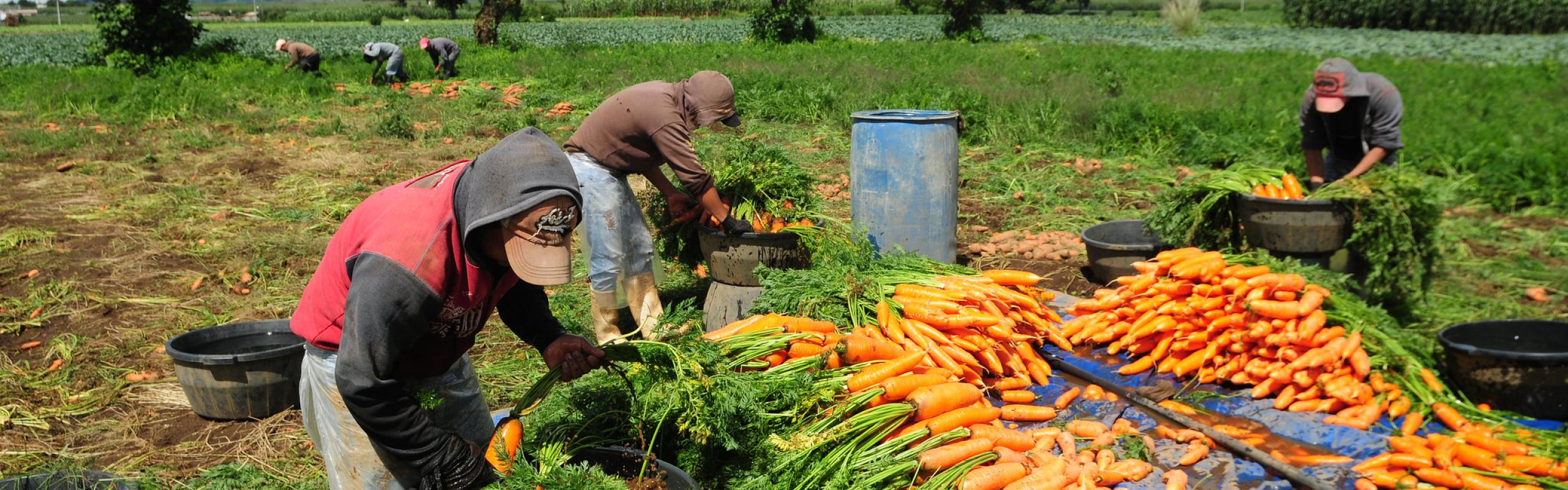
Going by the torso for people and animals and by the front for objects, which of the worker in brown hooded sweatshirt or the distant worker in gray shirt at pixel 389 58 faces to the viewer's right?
the worker in brown hooded sweatshirt

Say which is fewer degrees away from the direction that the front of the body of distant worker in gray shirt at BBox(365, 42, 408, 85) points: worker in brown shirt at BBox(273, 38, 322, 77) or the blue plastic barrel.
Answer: the worker in brown shirt

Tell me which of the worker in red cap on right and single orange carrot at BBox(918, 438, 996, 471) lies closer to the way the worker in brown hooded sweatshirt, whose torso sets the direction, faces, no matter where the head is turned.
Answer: the worker in red cap on right

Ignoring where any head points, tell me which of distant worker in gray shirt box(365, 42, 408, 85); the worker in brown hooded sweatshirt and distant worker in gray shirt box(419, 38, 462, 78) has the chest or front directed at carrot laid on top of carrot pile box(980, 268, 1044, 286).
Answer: the worker in brown hooded sweatshirt

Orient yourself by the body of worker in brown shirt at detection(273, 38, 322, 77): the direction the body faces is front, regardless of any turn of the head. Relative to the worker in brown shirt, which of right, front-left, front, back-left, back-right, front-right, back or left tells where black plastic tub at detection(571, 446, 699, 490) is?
left

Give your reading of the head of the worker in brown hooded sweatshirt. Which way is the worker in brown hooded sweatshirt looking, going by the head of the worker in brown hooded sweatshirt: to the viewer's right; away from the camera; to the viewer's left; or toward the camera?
to the viewer's right

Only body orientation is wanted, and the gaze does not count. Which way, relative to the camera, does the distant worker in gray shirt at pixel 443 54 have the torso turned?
to the viewer's left

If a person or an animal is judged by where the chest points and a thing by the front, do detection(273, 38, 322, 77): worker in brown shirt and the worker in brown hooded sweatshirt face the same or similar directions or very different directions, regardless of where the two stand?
very different directions

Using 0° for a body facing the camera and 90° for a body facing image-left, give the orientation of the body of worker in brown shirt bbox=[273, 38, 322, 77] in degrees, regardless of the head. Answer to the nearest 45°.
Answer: approximately 90°

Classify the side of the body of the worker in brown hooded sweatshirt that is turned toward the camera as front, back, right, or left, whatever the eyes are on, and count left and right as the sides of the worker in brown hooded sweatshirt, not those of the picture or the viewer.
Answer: right

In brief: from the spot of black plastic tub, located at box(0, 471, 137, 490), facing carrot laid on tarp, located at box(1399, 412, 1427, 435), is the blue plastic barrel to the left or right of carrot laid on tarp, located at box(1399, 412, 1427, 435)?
left

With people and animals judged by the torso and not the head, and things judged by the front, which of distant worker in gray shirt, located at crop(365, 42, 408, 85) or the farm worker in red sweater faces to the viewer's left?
the distant worker in gray shirt

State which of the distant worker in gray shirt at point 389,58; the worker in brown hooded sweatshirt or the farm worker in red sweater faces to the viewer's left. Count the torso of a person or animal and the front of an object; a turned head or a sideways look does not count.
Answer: the distant worker in gray shirt

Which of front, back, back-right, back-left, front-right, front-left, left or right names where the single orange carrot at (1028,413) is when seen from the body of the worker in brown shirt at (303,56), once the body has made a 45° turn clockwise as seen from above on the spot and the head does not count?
back-left

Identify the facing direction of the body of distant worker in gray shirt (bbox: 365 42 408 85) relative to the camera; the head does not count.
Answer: to the viewer's left

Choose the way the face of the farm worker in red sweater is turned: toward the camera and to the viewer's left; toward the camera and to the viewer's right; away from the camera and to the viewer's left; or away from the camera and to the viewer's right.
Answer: toward the camera and to the viewer's right
